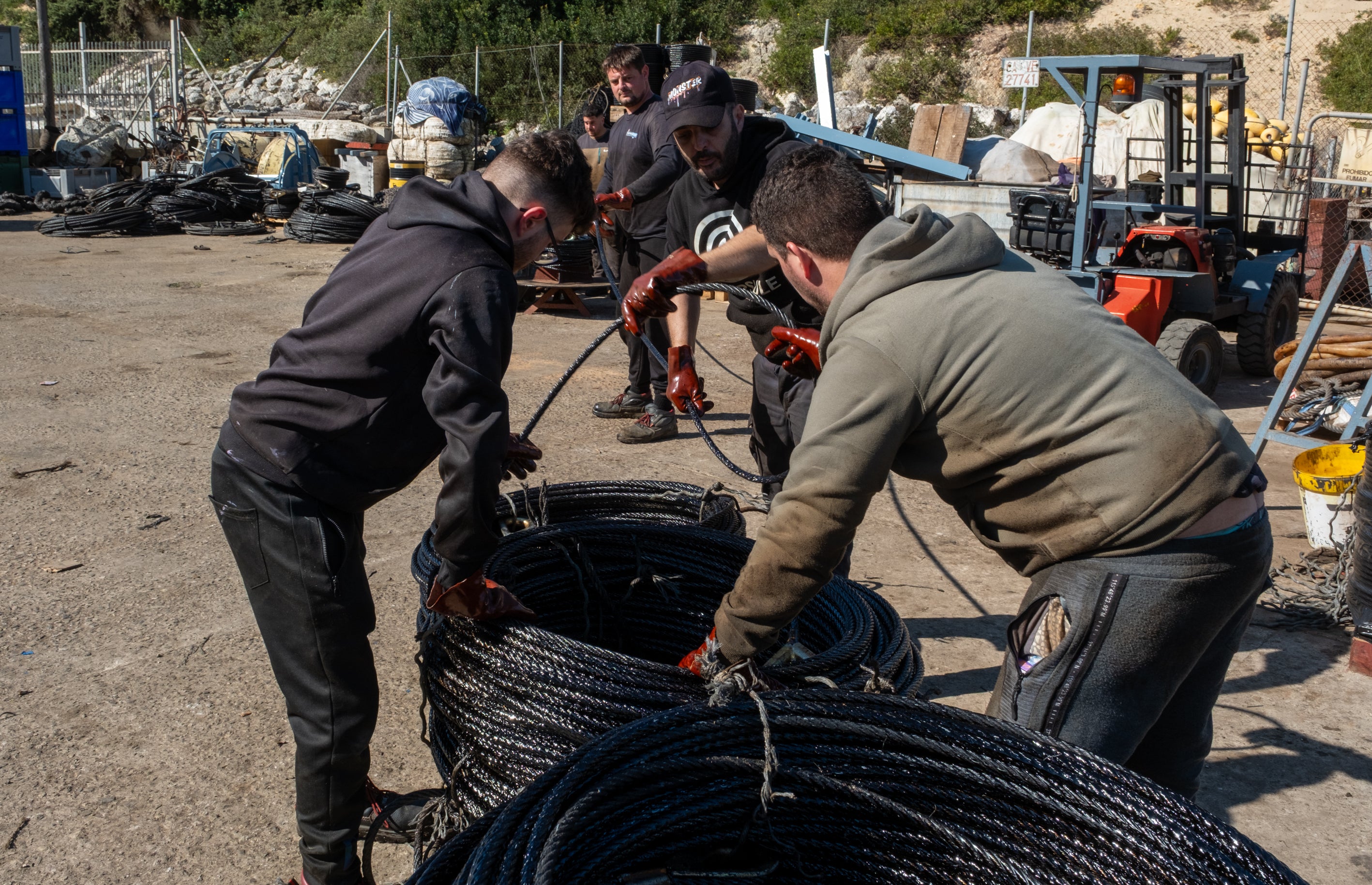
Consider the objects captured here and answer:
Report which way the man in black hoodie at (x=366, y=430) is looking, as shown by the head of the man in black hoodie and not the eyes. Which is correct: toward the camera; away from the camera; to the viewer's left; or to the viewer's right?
to the viewer's right

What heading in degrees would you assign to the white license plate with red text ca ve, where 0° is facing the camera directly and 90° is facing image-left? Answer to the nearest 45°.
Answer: approximately 0°

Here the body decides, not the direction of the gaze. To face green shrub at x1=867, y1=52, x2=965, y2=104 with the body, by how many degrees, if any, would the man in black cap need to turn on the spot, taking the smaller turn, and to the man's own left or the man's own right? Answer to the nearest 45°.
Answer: approximately 135° to the man's own right

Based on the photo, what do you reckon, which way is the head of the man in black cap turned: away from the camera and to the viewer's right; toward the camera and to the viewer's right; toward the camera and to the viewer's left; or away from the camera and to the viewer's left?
toward the camera and to the viewer's left

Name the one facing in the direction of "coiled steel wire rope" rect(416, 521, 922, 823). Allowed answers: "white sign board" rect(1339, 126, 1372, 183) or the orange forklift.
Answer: the white sign board

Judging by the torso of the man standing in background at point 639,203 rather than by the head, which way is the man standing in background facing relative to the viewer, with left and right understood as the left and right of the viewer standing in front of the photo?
facing the viewer and to the left of the viewer

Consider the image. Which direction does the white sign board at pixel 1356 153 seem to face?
toward the camera

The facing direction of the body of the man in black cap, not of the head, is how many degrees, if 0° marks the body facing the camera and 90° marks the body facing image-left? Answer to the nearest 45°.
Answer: approximately 45°

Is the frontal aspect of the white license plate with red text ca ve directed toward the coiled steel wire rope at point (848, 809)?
yes

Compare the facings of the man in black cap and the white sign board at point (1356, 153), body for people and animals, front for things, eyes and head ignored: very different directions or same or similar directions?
same or similar directions

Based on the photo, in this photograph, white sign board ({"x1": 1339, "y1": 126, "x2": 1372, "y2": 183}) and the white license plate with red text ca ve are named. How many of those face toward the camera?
2
